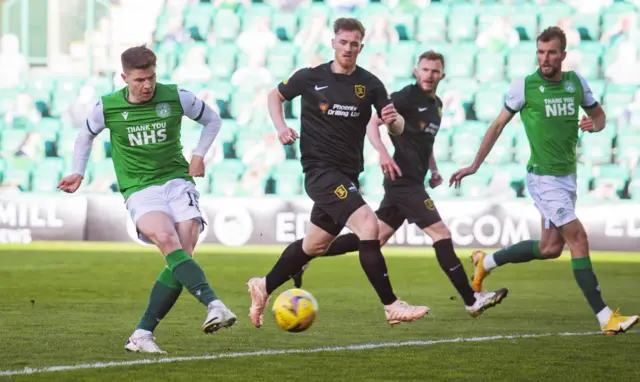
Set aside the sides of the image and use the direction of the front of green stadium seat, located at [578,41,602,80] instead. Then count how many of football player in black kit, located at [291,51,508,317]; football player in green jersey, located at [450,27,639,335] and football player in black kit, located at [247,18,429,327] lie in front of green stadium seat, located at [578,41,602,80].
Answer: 3

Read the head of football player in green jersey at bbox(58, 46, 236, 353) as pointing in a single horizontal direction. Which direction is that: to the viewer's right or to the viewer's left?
to the viewer's right

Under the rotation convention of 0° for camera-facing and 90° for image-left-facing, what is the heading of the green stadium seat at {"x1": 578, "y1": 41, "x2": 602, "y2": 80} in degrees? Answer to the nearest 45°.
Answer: approximately 0°

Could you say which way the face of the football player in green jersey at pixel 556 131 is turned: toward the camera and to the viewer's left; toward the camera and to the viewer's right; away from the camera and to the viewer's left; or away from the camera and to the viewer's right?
toward the camera and to the viewer's left

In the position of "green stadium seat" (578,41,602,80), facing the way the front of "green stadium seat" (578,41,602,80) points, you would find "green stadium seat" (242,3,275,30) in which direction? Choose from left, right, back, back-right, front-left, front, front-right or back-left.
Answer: right

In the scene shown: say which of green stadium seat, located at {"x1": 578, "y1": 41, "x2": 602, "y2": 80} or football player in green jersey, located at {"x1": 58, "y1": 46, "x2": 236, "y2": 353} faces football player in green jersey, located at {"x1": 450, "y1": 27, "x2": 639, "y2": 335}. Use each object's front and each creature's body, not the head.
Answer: the green stadium seat

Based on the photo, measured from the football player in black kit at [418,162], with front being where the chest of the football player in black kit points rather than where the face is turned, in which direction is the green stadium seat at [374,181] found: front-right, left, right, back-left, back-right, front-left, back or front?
back-left

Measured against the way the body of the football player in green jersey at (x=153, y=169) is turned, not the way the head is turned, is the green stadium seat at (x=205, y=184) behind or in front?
behind

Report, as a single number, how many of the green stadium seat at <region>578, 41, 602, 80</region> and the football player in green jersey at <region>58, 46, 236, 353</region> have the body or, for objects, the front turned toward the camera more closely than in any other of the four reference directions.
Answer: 2

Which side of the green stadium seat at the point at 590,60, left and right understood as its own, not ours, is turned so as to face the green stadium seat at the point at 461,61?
right
